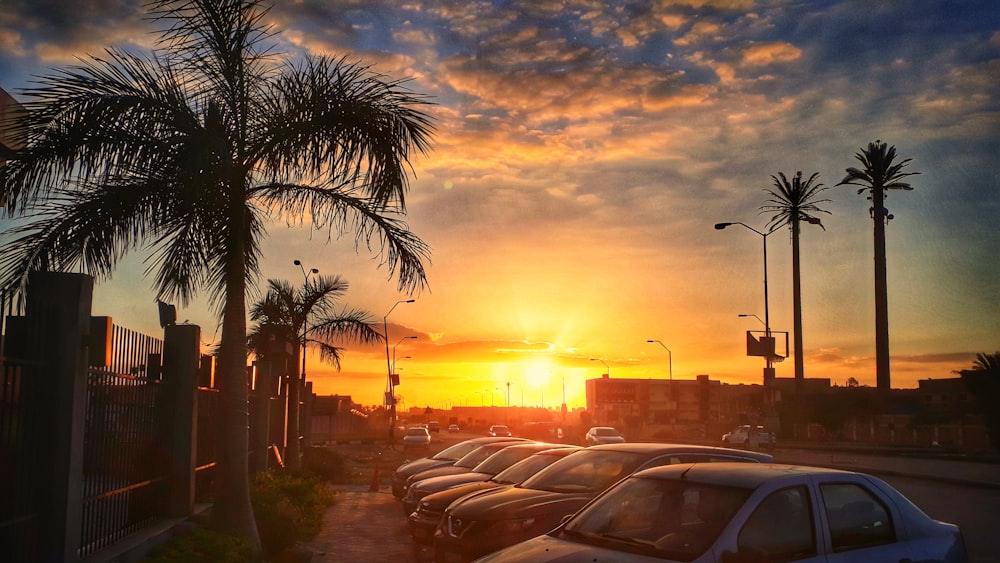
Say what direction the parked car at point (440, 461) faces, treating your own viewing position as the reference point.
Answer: facing the viewer and to the left of the viewer

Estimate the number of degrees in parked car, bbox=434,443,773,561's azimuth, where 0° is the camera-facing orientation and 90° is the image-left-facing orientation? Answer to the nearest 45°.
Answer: approximately 45°

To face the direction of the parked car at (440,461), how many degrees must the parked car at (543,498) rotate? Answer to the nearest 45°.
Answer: approximately 135° to its right

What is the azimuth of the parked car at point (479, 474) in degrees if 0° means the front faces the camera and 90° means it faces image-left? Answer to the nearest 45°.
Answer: approximately 45°

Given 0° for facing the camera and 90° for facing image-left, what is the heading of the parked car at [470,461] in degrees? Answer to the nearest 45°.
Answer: approximately 45°

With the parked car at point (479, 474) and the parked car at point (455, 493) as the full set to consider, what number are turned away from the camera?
0

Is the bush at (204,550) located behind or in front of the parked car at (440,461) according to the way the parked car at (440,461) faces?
in front

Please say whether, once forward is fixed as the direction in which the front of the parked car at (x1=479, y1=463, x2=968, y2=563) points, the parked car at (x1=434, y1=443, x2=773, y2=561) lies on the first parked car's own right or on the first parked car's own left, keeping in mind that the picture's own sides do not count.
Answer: on the first parked car's own right

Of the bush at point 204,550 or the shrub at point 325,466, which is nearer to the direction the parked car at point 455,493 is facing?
the bush
